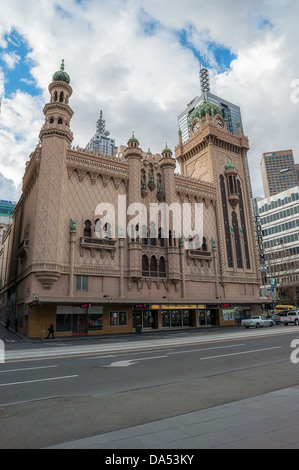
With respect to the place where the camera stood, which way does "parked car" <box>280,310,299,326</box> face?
facing away from the viewer and to the right of the viewer

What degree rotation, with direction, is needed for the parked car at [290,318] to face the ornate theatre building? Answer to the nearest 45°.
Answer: approximately 180°

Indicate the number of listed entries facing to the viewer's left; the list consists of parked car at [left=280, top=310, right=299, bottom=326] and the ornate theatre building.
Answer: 0

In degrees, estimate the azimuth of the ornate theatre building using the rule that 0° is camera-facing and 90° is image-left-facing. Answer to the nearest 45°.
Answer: approximately 315°

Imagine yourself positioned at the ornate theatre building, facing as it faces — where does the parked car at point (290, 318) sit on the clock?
The parked car is roughly at 10 o'clock from the ornate theatre building.
